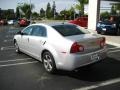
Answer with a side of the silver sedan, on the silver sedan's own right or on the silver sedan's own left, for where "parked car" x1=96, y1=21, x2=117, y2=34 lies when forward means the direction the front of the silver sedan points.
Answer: on the silver sedan's own right

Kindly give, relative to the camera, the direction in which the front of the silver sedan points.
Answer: facing away from the viewer and to the left of the viewer
